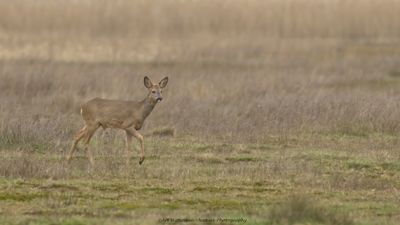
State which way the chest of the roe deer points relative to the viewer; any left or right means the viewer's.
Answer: facing to the right of the viewer

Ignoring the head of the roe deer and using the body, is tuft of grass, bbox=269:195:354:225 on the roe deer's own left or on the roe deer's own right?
on the roe deer's own right
